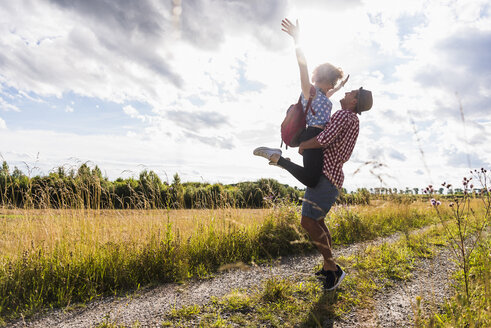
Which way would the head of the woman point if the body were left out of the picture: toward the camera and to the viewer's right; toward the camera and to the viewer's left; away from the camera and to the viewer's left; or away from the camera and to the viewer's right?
away from the camera and to the viewer's right

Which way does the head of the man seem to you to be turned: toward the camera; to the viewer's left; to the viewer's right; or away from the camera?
to the viewer's left

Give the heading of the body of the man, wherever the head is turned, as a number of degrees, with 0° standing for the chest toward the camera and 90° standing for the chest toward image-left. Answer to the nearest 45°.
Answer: approximately 90°

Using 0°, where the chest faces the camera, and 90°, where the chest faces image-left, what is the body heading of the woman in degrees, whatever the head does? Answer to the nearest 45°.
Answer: approximately 270°
